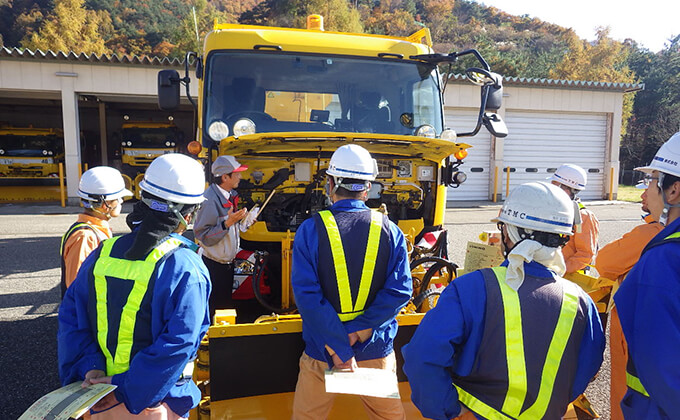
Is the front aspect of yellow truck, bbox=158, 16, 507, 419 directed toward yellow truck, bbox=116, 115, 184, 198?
no

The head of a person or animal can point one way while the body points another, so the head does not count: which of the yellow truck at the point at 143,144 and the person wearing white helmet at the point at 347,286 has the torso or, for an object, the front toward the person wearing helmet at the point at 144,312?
the yellow truck

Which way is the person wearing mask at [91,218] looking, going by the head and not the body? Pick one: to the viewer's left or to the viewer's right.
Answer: to the viewer's right

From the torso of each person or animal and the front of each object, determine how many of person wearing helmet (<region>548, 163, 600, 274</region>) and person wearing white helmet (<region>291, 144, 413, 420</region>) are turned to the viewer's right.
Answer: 0

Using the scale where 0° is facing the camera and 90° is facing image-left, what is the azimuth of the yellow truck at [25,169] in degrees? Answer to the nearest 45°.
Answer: approximately 0°

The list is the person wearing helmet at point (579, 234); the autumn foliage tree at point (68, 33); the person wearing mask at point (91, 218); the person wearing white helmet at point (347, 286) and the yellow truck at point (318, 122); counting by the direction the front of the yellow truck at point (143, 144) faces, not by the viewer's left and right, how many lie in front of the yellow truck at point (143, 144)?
4

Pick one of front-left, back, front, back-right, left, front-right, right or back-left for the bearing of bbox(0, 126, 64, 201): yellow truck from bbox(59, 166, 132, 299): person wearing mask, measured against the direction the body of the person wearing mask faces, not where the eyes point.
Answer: left

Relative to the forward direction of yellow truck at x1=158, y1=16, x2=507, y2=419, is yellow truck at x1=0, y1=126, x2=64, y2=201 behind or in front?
behind

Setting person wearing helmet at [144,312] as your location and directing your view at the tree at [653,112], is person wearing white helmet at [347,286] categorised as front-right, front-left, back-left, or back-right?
front-right

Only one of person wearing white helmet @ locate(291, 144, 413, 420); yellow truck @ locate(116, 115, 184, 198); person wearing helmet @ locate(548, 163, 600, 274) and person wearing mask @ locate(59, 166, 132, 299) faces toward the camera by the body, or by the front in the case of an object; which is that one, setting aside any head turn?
the yellow truck

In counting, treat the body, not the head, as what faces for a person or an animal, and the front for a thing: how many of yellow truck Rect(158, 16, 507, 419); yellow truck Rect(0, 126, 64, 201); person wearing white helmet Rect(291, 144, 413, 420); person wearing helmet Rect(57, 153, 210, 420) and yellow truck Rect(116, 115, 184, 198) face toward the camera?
3

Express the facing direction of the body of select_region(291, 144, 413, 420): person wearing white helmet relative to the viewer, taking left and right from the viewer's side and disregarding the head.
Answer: facing away from the viewer

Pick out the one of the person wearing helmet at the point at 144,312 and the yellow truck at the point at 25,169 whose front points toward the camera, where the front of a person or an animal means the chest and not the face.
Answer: the yellow truck

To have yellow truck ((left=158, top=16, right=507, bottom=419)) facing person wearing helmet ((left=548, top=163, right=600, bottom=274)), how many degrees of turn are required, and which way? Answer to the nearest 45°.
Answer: approximately 90° to its left

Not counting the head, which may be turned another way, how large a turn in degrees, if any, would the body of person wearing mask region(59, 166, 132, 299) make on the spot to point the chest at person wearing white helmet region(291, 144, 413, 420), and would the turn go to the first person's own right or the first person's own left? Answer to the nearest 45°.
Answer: approximately 45° to the first person's own right

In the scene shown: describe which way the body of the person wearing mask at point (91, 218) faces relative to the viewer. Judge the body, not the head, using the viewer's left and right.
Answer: facing to the right of the viewer

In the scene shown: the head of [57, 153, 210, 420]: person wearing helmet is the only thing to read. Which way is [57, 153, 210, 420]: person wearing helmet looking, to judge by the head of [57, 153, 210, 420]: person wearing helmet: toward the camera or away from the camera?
away from the camera

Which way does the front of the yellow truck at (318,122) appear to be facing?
toward the camera

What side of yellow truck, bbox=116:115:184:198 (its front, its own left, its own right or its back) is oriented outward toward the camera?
front

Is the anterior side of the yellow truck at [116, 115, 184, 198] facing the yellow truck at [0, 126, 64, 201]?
no

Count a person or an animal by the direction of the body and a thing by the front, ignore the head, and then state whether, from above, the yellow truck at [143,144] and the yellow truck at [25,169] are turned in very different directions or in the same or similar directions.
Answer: same or similar directions

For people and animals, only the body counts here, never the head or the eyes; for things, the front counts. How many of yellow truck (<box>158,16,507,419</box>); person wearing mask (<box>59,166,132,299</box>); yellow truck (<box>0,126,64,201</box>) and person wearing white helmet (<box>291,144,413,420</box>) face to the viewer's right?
1

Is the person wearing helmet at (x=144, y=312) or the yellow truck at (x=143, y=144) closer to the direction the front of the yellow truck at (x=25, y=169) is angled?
the person wearing helmet

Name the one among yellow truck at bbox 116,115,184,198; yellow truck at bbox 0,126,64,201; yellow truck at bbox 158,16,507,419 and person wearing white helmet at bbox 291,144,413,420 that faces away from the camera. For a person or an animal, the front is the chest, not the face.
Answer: the person wearing white helmet

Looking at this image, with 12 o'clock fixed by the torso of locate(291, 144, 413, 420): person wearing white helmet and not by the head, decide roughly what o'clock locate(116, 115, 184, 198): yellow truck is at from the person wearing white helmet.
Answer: The yellow truck is roughly at 11 o'clock from the person wearing white helmet.

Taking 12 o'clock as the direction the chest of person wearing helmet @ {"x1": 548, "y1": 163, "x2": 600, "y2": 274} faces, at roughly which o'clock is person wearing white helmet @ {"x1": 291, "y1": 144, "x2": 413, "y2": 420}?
person wearing white helmet @ {"x1": 291, "y1": 144, "x2": 413, "y2": 420} is roughly at 10 o'clock from person wearing helmet @ {"x1": 548, "y1": 163, "x2": 600, "y2": 274}.

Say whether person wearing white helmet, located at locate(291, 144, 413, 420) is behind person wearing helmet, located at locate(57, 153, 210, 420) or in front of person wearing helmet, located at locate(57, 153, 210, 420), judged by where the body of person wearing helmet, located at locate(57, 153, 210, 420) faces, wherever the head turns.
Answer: in front
